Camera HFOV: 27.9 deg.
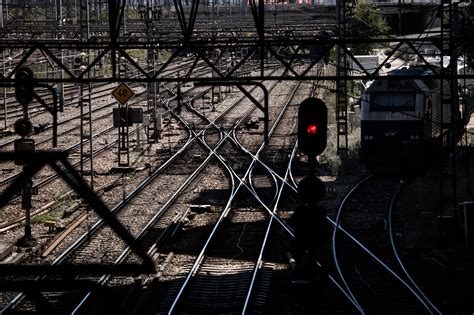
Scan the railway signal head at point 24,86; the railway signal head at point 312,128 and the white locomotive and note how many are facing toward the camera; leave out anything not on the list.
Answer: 3

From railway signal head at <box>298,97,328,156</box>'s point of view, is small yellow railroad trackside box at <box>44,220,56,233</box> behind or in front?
behind

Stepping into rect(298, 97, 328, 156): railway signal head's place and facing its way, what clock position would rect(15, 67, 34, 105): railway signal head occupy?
rect(15, 67, 34, 105): railway signal head is roughly at 5 o'clock from rect(298, 97, 328, 156): railway signal head.

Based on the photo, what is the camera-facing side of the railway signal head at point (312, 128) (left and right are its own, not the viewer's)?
front

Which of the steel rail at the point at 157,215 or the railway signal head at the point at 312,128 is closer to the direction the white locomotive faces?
the railway signal head

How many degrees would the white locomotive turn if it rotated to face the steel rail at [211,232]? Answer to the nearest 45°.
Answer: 0° — it already faces it

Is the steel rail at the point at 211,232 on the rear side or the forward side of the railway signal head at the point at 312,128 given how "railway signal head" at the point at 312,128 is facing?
on the rear side

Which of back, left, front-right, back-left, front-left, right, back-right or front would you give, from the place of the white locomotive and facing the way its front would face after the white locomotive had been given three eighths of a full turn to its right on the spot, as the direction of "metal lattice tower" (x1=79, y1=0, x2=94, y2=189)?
front-left

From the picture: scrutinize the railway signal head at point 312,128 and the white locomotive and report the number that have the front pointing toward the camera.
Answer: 2

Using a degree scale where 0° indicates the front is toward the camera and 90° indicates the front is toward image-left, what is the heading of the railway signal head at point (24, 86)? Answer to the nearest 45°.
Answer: approximately 0°

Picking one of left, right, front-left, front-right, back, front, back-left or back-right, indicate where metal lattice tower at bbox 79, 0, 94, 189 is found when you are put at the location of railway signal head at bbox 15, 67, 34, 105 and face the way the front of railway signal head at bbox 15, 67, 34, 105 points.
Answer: back
